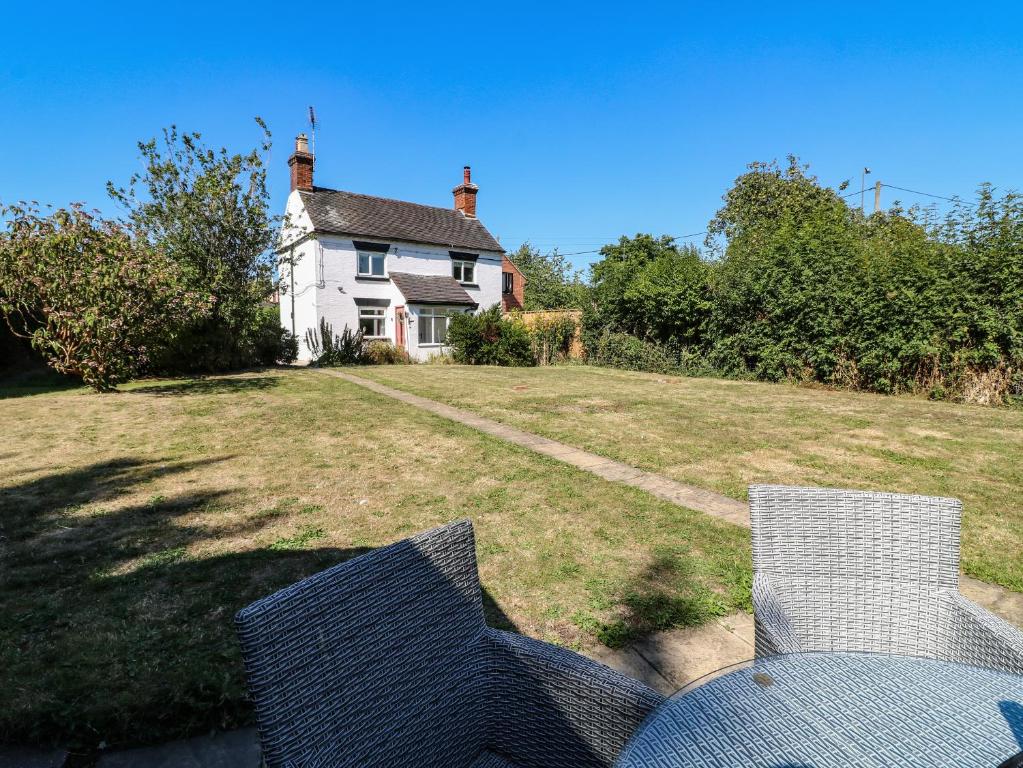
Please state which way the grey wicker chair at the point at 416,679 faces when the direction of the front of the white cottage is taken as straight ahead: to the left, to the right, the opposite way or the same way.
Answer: the same way

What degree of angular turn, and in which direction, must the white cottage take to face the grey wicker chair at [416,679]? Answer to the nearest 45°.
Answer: approximately 45° to its right

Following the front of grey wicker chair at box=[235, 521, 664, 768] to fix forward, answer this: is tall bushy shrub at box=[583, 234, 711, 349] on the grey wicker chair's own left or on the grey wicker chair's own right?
on the grey wicker chair's own left

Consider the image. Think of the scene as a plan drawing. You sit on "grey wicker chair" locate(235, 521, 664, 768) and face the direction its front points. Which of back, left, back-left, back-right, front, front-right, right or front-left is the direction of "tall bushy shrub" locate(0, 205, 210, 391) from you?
back

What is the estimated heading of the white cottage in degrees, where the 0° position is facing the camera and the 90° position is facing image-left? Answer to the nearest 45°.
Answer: approximately 315°

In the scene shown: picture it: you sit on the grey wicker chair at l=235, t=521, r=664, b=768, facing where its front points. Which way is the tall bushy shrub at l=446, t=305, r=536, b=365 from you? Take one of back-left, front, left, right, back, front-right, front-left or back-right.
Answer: back-left

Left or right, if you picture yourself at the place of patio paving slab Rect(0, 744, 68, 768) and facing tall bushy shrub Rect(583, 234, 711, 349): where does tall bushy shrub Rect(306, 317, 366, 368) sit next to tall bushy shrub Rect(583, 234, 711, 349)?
left

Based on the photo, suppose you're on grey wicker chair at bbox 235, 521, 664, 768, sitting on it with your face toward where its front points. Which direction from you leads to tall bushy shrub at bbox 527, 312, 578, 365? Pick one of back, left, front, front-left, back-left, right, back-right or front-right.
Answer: back-left

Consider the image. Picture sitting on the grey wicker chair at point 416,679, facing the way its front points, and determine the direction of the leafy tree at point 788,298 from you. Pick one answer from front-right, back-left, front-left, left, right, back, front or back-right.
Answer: left
